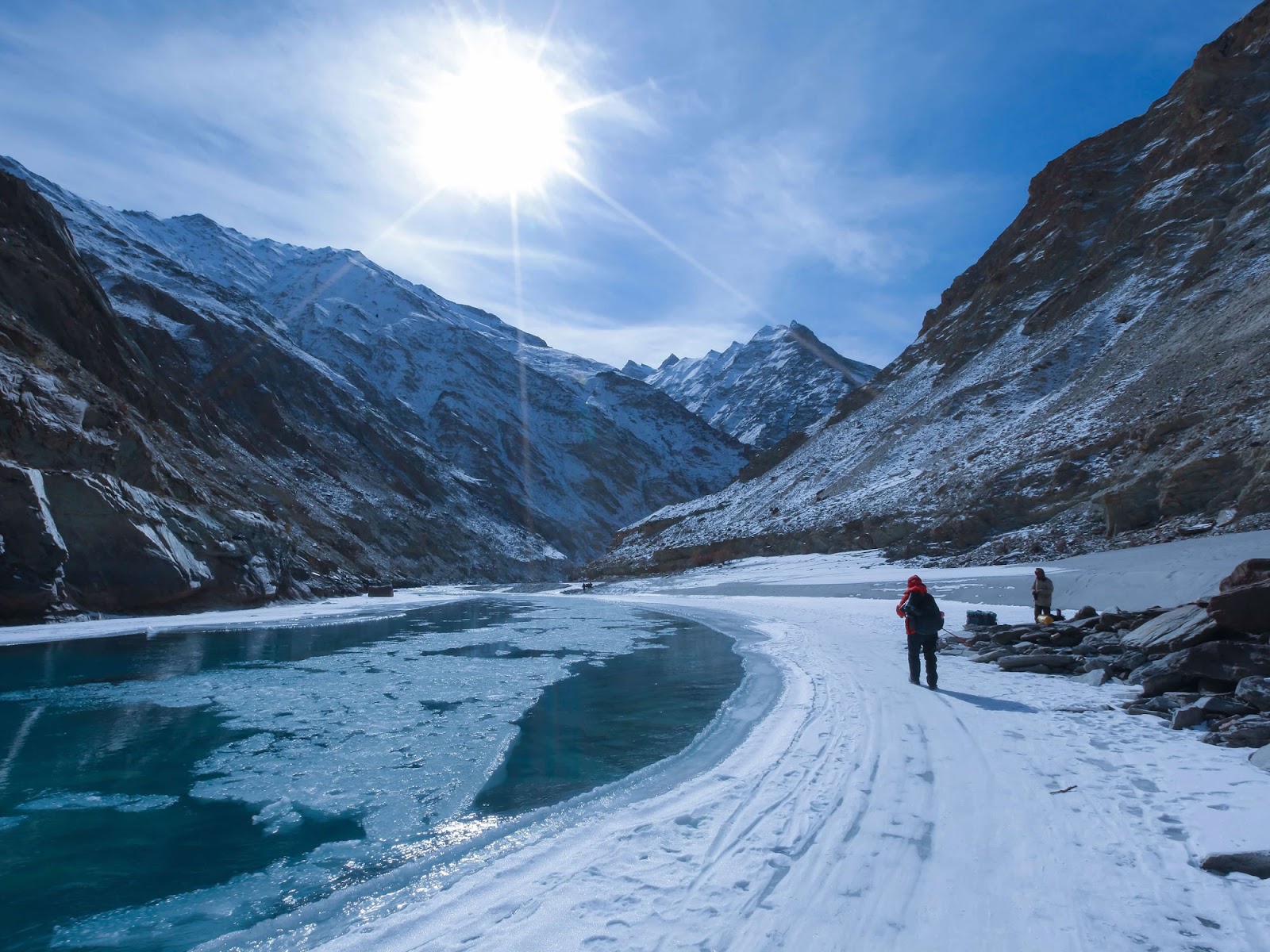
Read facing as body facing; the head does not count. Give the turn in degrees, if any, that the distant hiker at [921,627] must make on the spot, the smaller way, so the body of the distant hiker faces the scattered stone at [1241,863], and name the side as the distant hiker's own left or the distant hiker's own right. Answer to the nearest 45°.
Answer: approximately 135° to the distant hiker's own left

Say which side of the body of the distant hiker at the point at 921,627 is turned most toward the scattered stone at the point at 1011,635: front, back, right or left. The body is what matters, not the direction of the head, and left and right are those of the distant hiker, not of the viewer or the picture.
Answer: right

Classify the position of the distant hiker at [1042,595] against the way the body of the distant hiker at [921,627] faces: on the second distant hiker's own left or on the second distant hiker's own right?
on the second distant hiker's own right

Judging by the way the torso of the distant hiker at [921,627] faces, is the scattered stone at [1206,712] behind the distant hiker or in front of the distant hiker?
behind

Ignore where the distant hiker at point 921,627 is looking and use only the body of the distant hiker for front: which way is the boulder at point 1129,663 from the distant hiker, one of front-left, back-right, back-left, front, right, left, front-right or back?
back-right

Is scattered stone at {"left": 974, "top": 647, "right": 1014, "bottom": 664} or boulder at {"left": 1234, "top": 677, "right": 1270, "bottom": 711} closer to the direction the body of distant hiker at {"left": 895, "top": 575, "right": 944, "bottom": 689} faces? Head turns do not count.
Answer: the scattered stone

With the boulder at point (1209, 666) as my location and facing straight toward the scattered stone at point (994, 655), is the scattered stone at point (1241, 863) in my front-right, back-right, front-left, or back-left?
back-left

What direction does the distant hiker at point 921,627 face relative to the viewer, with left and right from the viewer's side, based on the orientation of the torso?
facing away from the viewer and to the left of the viewer

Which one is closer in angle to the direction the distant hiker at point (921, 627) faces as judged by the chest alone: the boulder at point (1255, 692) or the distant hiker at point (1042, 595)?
the distant hiker

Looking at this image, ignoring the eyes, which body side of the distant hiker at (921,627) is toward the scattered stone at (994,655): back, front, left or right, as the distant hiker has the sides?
right

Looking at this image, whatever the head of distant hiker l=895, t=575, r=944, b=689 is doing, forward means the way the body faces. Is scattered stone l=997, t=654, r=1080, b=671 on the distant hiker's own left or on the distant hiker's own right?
on the distant hiker's own right
